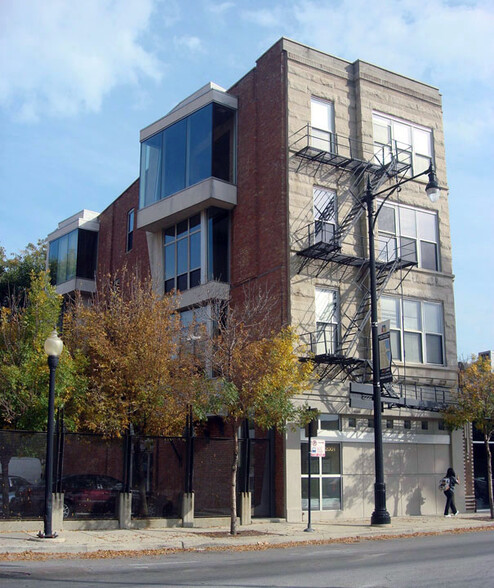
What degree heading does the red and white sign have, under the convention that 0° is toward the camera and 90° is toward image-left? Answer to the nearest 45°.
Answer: approximately 0°

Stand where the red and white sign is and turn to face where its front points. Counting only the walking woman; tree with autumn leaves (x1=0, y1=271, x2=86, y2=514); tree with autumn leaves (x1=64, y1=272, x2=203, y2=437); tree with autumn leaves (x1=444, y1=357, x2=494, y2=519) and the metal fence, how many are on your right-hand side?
3

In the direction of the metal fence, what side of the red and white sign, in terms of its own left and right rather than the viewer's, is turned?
right

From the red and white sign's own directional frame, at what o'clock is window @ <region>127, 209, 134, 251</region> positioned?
The window is roughly at 5 o'clock from the red and white sign.

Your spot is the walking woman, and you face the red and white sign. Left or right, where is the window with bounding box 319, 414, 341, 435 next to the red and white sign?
right

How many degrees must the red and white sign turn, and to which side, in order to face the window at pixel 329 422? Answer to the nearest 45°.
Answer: approximately 180°

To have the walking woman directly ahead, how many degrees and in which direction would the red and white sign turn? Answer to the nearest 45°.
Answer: approximately 135° to its left
